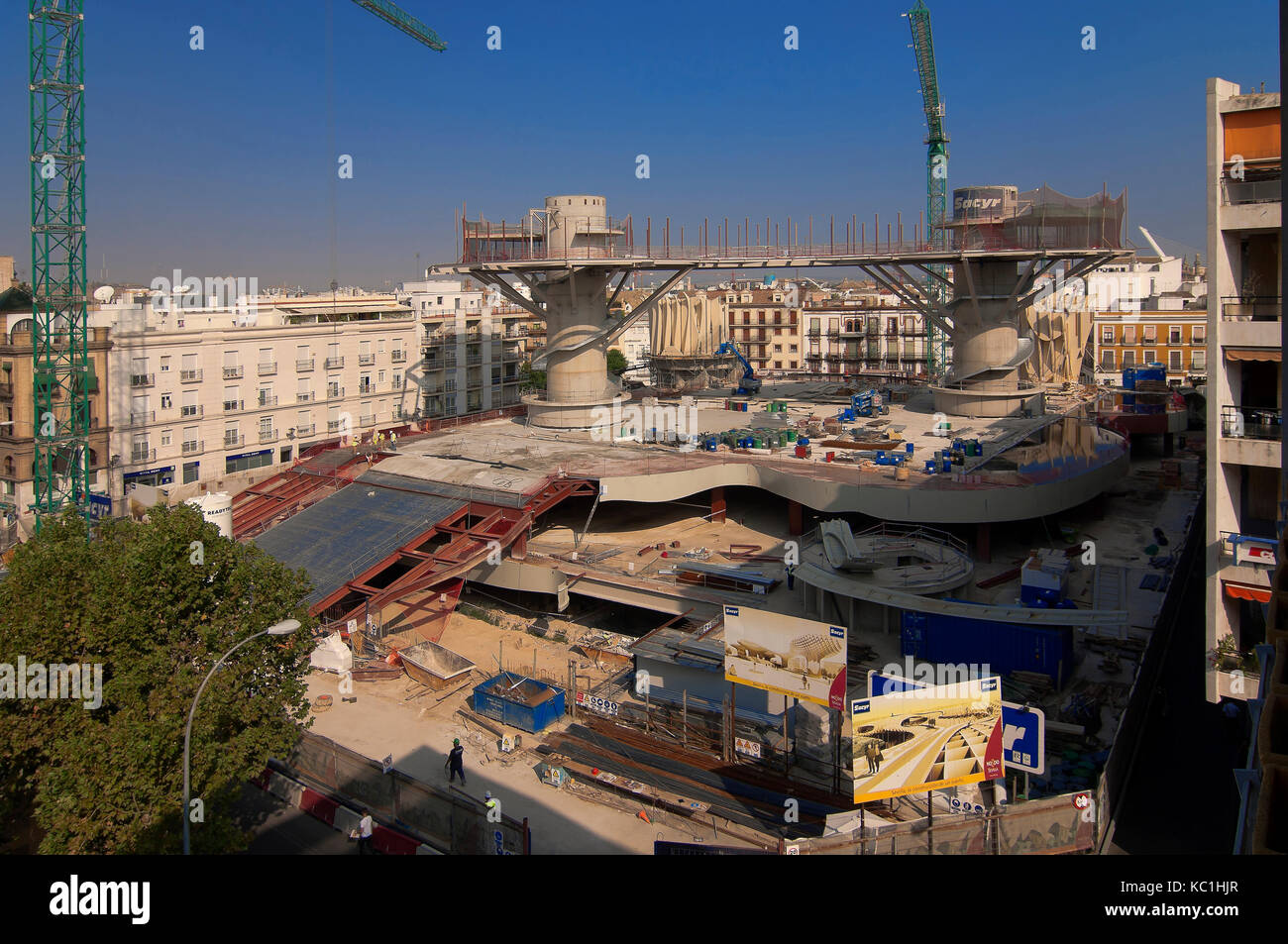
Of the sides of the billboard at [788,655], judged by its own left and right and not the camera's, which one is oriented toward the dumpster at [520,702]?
right

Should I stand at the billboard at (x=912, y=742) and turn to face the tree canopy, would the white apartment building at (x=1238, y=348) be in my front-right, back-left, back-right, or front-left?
back-right

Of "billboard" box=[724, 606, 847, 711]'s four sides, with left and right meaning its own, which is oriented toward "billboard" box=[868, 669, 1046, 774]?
left

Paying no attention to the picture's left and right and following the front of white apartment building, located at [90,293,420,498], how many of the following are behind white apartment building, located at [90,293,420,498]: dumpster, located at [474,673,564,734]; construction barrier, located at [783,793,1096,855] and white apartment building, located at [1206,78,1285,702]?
0

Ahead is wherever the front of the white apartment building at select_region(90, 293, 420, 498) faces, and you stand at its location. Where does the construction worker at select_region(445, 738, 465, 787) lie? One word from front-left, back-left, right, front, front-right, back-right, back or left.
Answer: front-right

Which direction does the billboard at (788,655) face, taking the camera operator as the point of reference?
facing the viewer and to the left of the viewer

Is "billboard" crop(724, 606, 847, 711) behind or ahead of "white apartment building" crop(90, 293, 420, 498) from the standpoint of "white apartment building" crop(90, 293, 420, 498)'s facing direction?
ahead

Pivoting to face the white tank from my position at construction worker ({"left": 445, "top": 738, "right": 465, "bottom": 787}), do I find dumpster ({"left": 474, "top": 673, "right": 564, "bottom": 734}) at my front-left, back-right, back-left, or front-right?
front-right

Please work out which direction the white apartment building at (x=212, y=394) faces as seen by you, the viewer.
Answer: facing the viewer and to the right of the viewer

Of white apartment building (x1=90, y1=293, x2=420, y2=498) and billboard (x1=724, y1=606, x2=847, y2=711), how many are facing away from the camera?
0

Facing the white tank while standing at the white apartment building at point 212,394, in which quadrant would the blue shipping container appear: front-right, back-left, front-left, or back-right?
front-left

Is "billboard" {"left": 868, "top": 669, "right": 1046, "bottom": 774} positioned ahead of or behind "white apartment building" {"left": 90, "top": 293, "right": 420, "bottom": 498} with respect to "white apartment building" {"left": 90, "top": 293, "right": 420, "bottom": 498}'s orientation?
ahead
